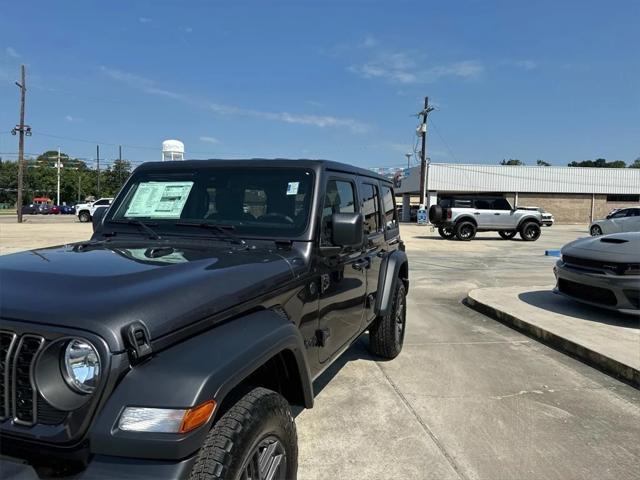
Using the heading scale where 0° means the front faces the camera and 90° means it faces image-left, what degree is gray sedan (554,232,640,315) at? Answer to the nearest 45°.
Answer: approximately 45°

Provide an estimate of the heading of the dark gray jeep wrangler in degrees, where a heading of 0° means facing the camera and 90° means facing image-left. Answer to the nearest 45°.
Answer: approximately 45°

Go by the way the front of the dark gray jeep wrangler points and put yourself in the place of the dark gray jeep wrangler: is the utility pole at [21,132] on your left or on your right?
on your right

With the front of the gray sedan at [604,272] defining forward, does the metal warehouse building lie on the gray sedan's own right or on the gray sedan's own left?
on the gray sedan's own right

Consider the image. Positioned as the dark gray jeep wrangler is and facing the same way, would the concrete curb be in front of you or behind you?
behind

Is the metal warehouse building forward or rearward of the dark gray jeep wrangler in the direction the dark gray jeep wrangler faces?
rearward
